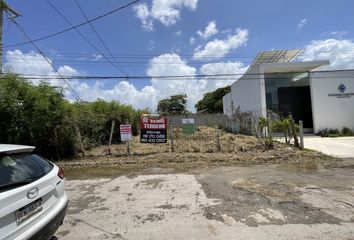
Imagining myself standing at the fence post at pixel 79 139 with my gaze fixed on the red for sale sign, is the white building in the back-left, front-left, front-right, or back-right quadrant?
front-left

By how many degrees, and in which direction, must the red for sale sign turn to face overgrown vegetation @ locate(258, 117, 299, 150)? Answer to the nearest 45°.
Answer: approximately 90° to its left

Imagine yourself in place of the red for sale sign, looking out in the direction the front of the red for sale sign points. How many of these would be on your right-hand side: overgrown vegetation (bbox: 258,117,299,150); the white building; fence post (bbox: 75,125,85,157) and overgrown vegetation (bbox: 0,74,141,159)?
2

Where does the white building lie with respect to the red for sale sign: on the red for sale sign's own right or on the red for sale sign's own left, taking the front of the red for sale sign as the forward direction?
on the red for sale sign's own left

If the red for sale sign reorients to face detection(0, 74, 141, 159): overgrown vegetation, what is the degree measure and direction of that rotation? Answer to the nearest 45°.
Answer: approximately 90° to its right

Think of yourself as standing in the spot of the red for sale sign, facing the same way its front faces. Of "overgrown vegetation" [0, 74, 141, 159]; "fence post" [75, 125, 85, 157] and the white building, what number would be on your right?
2

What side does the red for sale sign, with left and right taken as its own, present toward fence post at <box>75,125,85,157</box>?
right

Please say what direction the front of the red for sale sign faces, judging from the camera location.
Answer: facing the viewer
